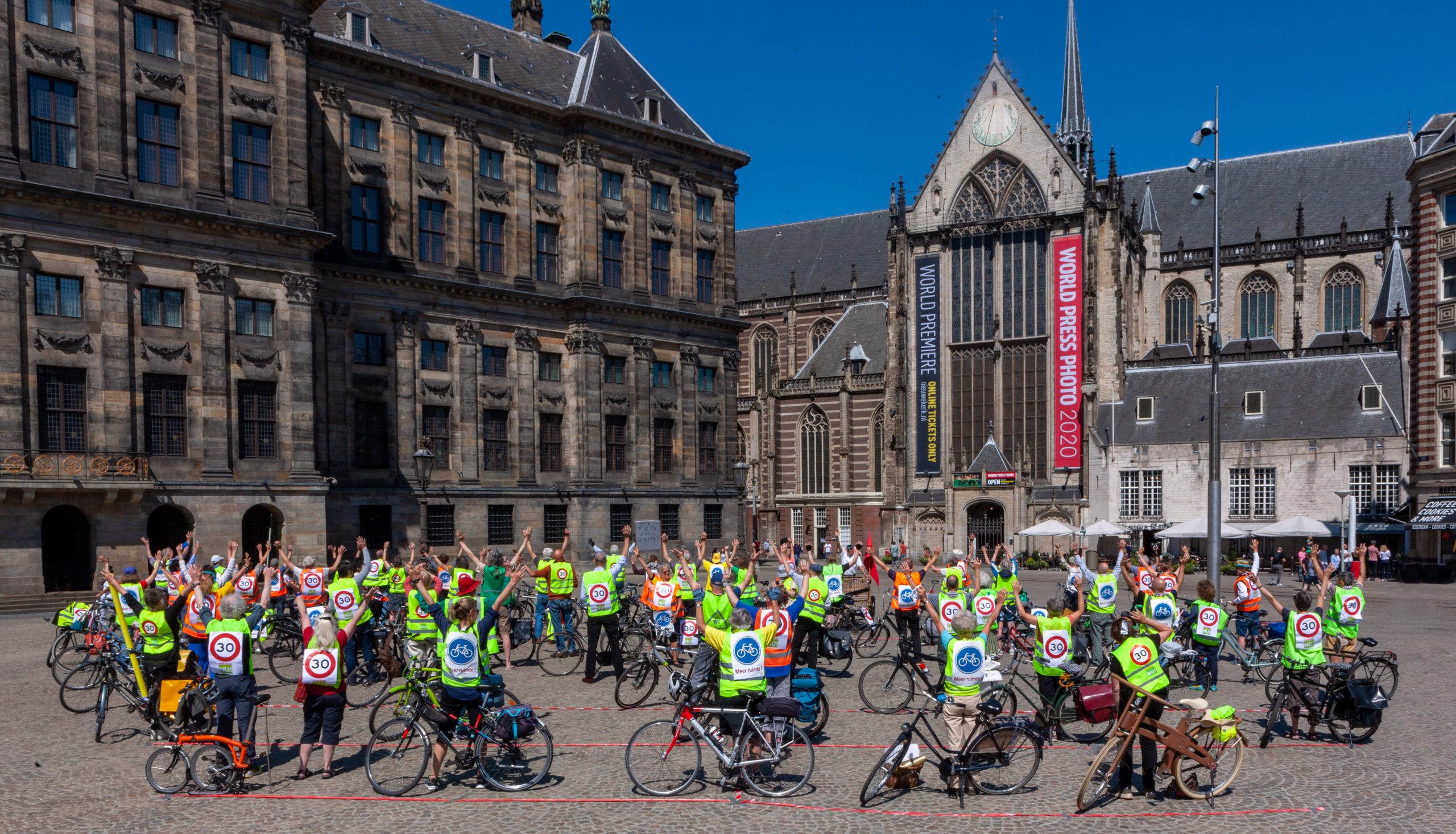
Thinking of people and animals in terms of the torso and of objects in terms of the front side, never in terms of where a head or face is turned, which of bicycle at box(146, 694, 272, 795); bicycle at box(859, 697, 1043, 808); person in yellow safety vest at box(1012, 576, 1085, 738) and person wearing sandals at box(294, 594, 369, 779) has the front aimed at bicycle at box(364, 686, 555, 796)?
bicycle at box(859, 697, 1043, 808)

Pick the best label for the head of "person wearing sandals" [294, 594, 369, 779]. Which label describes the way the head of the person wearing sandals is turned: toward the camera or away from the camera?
away from the camera

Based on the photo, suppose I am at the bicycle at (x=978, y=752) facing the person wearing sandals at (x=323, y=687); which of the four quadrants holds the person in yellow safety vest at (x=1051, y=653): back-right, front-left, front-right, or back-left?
back-right

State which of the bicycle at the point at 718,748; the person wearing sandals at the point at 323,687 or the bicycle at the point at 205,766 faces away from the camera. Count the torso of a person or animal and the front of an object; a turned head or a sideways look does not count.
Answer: the person wearing sandals

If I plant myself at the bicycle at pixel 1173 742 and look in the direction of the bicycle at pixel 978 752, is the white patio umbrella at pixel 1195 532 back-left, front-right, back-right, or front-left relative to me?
back-right

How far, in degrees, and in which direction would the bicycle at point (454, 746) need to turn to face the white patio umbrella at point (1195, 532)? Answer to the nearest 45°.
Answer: approximately 135° to its right

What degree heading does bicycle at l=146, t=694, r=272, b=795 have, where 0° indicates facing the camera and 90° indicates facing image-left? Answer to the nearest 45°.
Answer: approximately 90°

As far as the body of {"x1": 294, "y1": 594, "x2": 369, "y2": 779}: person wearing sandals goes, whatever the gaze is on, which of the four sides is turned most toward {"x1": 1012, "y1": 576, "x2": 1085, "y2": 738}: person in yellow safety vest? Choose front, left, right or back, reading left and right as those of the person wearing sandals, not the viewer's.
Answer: right

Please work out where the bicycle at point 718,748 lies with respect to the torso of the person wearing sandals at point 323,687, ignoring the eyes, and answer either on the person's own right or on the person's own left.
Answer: on the person's own right

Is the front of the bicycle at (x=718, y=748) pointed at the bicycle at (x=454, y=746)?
yes

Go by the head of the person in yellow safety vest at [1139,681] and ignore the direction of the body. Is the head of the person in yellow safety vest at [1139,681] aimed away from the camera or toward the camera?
away from the camera

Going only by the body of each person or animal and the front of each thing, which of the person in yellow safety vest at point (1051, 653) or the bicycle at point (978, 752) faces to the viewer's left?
the bicycle

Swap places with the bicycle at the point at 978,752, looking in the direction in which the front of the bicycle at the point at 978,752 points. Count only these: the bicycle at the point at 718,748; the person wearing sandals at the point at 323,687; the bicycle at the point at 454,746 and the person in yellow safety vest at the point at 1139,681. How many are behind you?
1

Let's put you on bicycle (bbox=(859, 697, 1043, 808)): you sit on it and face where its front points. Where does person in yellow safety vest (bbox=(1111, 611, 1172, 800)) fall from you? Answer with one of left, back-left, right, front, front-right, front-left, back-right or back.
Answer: back

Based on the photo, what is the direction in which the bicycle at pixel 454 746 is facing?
to the viewer's left

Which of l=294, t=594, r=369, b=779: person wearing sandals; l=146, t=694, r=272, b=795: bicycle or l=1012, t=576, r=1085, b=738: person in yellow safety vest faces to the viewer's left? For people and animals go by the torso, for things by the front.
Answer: the bicycle

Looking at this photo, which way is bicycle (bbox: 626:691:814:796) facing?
to the viewer's left
